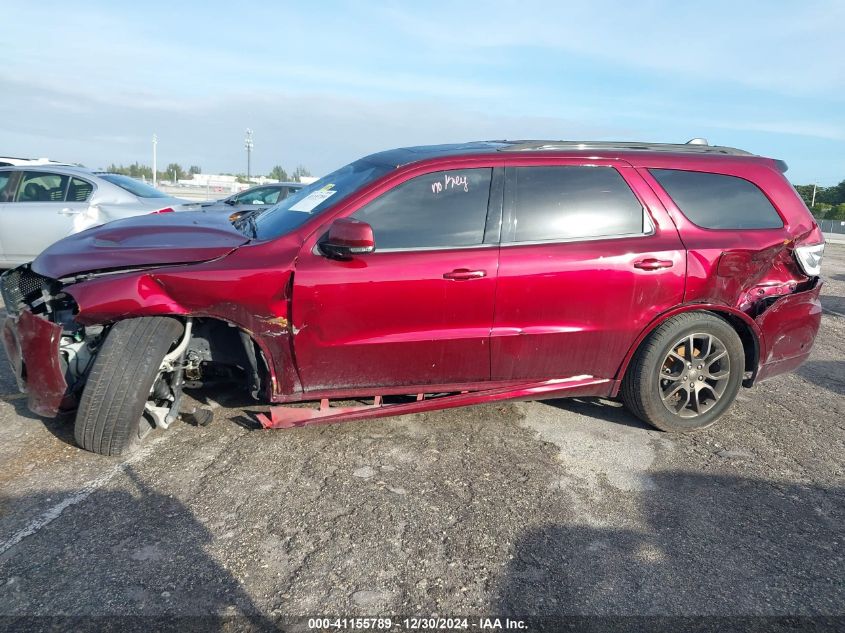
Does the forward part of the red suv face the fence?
no

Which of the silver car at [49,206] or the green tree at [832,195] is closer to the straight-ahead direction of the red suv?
the silver car

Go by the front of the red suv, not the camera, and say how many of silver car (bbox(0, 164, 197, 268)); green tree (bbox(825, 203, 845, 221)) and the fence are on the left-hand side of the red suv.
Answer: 0

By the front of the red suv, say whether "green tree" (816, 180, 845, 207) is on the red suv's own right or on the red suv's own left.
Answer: on the red suv's own right

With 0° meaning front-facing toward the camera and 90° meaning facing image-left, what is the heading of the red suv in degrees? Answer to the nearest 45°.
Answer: approximately 90°

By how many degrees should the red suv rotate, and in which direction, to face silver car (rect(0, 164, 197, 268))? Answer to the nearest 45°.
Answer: approximately 45° to its right

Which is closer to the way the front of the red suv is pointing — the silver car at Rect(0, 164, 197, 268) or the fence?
the silver car

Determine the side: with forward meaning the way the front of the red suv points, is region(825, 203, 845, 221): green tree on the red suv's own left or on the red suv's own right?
on the red suv's own right
